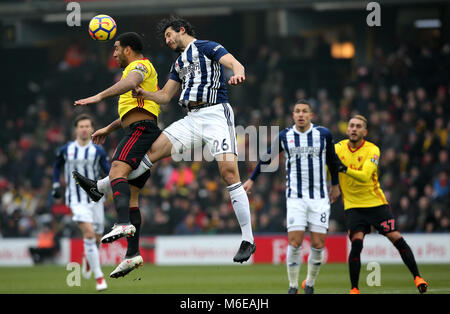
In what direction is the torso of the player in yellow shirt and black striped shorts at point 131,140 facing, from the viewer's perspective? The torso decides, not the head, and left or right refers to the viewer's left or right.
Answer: facing to the left of the viewer

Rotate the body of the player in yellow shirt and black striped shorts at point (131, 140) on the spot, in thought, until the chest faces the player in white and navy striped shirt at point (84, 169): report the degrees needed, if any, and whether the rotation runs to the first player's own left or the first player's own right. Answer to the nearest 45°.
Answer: approximately 90° to the first player's own right

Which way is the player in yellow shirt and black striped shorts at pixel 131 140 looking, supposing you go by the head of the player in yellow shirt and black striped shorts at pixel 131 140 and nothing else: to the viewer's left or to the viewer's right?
to the viewer's left

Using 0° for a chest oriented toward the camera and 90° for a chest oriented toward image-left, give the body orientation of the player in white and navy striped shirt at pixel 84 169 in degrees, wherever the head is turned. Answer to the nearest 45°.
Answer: approximately 0°

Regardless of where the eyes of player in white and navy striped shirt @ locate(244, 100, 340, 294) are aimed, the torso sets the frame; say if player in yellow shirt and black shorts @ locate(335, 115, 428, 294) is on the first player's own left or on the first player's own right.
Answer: on the first player's own left
